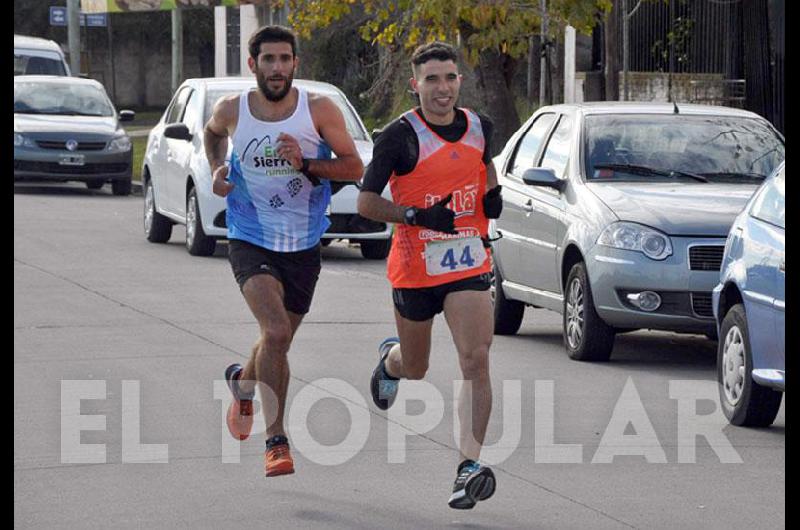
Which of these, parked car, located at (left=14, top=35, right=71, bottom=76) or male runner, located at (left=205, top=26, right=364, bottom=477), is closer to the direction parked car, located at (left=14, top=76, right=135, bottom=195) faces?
the male runner

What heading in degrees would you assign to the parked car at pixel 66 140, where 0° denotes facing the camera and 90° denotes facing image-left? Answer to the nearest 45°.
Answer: approximately 0°

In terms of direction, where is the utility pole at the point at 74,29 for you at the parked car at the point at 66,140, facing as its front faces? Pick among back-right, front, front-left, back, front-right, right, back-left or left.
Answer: back

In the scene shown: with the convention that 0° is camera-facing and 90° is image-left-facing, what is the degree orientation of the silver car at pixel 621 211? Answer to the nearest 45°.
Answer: approximately 315°

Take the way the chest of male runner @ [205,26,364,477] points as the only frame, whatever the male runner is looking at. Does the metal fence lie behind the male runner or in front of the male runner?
behind

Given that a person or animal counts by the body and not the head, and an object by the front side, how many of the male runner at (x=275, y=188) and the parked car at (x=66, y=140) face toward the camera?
2

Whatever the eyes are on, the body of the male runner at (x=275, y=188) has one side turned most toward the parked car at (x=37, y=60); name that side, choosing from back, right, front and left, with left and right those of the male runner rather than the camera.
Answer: back

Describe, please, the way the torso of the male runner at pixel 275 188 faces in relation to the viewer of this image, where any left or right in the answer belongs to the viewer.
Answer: facing the viewer

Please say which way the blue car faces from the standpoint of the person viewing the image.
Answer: facing the viewer and to the right of the viewer

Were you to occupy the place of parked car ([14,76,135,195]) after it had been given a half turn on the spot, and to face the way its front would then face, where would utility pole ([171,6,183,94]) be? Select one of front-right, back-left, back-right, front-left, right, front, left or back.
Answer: front

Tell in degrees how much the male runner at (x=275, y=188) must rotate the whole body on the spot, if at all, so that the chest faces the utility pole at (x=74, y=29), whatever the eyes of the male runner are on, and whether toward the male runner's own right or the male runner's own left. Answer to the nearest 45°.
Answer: approximately 180°
